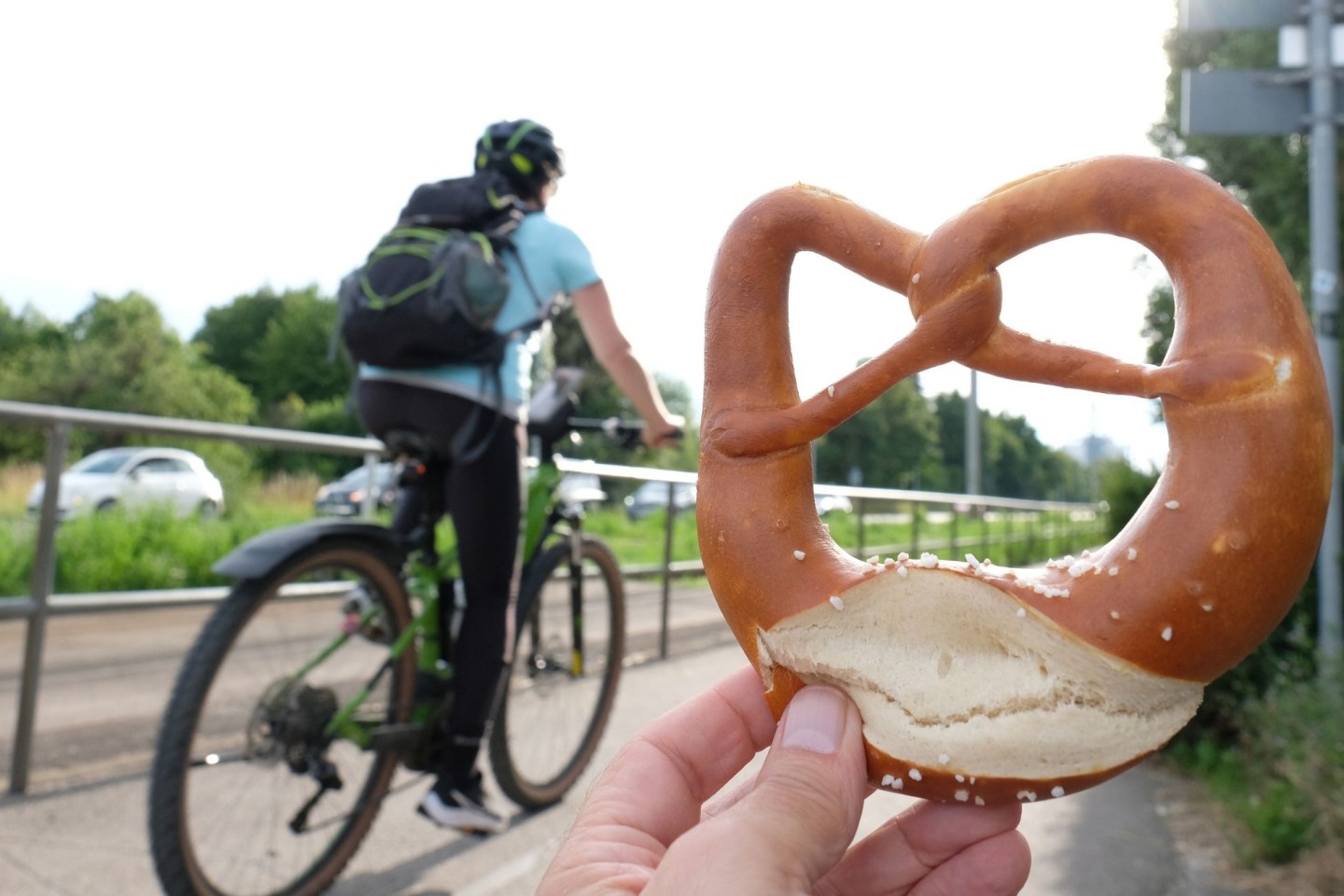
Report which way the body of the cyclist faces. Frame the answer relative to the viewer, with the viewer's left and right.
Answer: facing away from the viewer and to the right of the viewer

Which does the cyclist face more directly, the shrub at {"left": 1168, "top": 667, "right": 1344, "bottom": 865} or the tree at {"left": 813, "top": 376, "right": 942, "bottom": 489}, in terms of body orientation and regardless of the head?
the tree

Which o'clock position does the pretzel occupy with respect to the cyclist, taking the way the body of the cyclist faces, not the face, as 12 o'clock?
The pretzel is roughly at 4 o'clock from the cyclist.

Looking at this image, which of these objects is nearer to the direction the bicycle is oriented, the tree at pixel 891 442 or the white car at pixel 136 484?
the tree

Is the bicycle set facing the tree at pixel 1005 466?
yes

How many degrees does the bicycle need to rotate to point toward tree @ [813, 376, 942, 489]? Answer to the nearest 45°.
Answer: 0° — it already faces it

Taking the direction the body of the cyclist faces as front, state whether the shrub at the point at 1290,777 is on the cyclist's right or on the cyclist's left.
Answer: on the cyclist's right

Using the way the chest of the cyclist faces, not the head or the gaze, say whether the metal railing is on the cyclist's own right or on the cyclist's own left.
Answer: on the cyclist's own left

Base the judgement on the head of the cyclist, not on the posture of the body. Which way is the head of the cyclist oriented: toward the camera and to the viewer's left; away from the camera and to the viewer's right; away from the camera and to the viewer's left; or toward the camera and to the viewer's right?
away from the camera and to the viewer's right

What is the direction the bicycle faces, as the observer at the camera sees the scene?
facing away from the viewer and to the right of the viewer

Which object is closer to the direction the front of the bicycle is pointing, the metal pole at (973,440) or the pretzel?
the metal pole

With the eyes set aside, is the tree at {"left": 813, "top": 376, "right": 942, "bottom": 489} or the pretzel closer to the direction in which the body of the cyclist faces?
the tree
